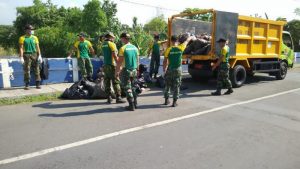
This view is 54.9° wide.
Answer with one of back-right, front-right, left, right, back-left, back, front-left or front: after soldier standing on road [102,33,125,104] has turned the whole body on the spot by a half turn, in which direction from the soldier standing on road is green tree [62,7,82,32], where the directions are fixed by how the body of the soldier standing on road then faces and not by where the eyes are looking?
back-right

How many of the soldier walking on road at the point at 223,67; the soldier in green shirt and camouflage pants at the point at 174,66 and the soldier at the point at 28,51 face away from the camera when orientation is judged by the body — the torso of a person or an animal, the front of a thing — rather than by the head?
1

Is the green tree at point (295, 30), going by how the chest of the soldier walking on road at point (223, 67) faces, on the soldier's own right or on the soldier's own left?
on the soldier's own right

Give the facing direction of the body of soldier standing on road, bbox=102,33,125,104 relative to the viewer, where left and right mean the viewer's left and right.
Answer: facing away from the viewer and to the right of the viewer

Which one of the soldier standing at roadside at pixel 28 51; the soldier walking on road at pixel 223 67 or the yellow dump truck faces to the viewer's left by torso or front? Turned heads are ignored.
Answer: the soldier walking on road

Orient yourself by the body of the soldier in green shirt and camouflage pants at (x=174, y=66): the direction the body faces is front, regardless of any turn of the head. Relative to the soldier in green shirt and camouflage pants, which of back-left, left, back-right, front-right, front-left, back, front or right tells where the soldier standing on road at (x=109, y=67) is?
left

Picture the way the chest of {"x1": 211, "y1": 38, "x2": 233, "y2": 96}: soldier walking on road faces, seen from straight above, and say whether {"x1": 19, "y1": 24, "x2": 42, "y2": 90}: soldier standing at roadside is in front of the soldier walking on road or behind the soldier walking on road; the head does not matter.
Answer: in front

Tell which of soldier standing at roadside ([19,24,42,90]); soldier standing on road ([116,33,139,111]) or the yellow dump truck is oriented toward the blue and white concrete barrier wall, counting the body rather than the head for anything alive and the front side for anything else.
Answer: the soldier standing on road

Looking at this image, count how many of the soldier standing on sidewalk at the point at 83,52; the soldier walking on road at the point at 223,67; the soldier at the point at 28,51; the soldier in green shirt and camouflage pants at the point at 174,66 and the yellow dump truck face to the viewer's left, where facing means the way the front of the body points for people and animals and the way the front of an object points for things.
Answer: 1

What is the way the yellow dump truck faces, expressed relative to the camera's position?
facing away from the viewer and to the right of the viewer

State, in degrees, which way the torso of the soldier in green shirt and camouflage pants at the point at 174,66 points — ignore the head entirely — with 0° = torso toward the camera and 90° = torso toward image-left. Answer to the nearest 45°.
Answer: approximately 180°

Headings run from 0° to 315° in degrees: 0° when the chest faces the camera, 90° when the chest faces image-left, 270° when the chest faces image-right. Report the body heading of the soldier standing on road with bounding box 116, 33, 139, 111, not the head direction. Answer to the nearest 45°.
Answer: approximately 135°

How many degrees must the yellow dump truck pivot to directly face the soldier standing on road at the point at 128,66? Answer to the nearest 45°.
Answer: approximately 180°
